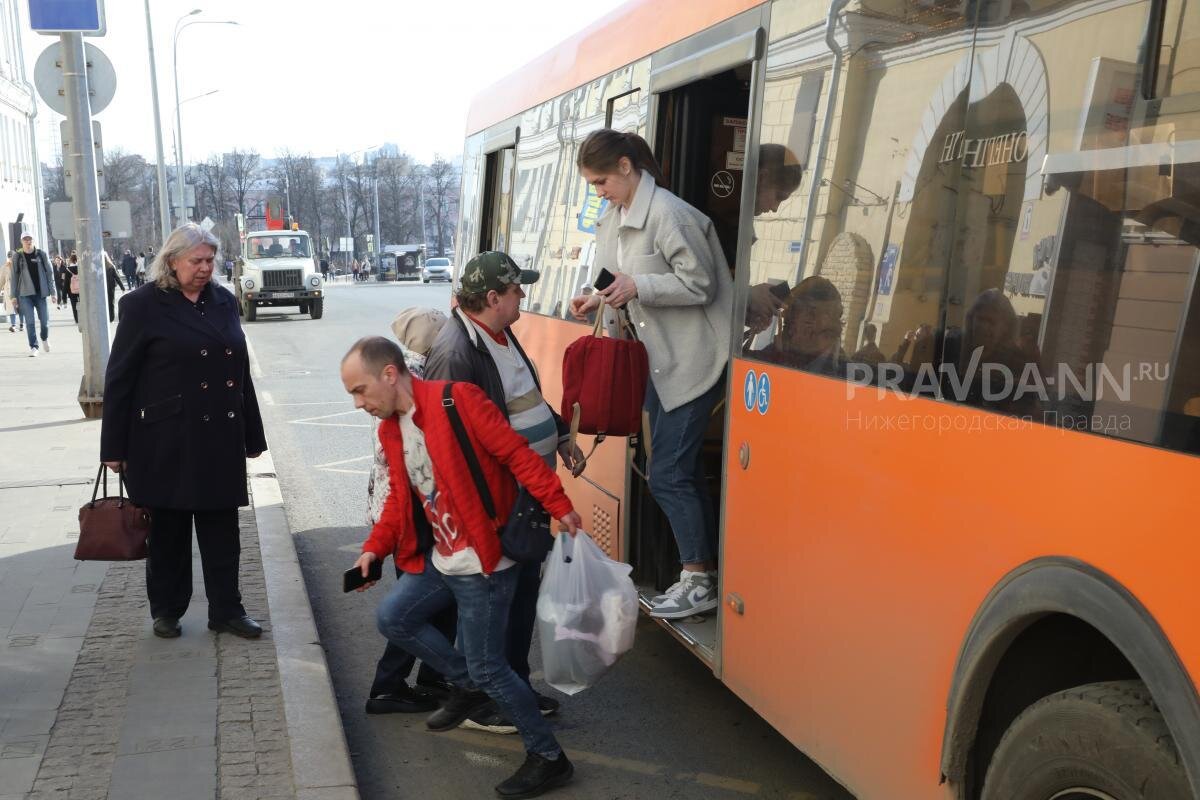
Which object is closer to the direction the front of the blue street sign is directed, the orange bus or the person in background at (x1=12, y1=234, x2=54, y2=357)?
the orange bus

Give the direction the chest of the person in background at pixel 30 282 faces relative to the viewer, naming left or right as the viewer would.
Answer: facing the viewer

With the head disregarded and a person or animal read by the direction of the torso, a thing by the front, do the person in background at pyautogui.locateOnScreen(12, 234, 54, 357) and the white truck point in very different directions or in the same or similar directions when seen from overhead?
same or similar directions

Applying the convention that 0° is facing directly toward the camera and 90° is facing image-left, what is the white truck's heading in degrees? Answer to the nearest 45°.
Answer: approximately 0°

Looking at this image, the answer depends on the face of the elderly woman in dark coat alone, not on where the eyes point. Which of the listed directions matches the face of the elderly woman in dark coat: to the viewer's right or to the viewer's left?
to the viewer's right

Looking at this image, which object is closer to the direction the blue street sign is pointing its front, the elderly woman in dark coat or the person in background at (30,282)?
the elderly woman in dark coat

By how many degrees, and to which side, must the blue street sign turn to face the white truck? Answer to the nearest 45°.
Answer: approximately 180°

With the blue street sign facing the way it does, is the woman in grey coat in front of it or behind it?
in front

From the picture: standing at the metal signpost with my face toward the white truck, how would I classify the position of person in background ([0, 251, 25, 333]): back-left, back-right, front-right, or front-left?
front-left

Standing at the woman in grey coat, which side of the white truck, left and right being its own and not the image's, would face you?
front

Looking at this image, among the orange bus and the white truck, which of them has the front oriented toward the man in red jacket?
the white truck

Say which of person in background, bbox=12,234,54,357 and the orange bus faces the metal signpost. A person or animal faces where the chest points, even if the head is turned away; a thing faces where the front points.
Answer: the person in background

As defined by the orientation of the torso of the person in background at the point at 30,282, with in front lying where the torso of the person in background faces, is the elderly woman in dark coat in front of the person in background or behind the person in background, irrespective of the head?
in front

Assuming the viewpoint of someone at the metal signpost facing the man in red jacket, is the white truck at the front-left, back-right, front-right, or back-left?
back-left

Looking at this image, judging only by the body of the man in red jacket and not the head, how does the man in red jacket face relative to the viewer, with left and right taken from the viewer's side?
facing the viewer and to the left of the viewer
